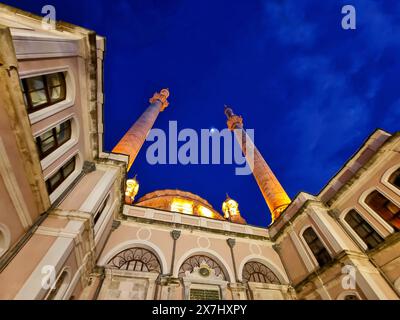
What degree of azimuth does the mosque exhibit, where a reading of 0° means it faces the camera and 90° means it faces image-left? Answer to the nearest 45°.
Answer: approximately 0°
